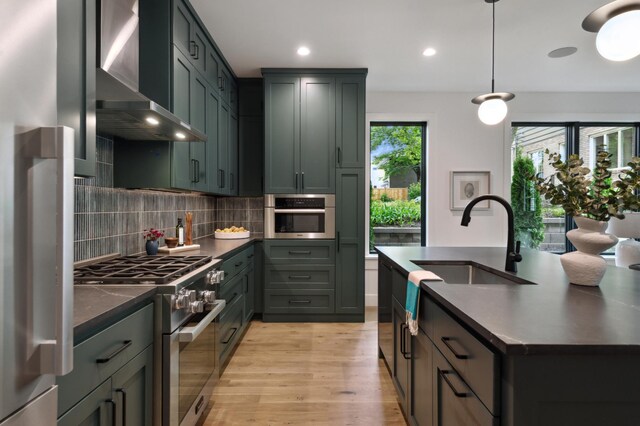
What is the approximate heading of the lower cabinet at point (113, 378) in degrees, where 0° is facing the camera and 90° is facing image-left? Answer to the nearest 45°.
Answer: approximately 315°

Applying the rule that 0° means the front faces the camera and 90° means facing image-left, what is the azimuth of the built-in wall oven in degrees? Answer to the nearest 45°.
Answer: approximately 0°

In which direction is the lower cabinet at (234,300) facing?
to the viewer's right

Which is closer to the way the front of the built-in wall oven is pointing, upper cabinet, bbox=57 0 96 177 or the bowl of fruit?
the upper cabinet

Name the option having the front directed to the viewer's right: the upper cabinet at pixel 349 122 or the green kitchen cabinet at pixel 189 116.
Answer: the green kitchen cabinet

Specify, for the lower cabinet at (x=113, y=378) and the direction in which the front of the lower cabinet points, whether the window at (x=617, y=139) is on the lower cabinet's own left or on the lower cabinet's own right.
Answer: on the lower cabinet's own left

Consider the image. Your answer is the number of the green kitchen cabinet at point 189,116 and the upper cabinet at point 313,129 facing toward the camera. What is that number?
1

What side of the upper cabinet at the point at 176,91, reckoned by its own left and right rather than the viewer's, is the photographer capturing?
right

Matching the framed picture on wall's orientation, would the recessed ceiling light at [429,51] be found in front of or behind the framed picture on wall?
in front

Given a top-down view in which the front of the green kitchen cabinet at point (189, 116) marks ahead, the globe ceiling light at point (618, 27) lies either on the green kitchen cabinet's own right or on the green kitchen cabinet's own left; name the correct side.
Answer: on the green kitchen cabinet's own right

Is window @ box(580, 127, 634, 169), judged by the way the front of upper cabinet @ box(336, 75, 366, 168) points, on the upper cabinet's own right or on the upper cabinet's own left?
on the upper cabinet's own left

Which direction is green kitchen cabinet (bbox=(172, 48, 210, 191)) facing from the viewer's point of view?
to the viewer's right

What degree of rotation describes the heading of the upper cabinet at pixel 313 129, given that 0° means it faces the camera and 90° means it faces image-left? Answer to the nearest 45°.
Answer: approximately 0°

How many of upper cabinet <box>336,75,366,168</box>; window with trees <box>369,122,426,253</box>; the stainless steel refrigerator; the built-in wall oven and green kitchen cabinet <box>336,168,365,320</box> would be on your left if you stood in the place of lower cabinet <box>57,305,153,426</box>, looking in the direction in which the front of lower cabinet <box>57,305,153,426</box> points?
4

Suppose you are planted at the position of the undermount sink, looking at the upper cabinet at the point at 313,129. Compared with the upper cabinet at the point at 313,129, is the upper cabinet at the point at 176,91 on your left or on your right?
left
